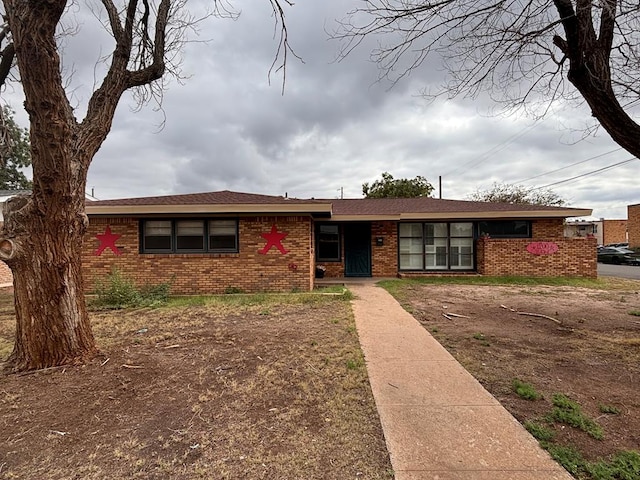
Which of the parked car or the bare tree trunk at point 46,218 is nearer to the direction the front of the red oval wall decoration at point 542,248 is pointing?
the bare tree trunk

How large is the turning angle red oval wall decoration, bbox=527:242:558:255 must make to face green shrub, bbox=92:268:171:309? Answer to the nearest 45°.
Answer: approximately 45° to its right

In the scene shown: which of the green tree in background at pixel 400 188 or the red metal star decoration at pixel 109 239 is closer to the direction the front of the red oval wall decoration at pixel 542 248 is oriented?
the red metal star decoration

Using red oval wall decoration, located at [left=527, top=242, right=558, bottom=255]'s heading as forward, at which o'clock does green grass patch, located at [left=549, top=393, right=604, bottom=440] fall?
The green grass patch is roughly at 12 o'clock from the red oval wall decoration.

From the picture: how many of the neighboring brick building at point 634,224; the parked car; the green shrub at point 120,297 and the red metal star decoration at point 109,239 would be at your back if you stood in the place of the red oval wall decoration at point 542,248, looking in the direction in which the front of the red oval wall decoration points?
2

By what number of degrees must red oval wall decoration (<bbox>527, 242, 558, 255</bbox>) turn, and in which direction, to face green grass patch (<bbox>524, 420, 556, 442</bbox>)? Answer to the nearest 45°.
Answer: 0° — it already faces it

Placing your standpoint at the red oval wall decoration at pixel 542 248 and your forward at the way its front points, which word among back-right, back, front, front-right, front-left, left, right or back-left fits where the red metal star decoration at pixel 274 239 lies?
front-right

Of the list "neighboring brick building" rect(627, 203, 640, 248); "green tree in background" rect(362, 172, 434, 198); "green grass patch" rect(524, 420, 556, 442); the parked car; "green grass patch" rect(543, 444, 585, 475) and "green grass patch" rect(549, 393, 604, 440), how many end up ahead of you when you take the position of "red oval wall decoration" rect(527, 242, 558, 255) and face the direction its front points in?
3

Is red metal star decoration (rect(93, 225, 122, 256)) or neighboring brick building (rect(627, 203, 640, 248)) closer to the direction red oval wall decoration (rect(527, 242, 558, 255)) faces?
the red metal star decoration

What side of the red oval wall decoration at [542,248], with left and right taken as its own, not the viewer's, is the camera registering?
front

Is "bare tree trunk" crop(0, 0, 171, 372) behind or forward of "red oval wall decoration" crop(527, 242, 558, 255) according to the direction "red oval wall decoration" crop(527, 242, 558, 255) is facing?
forward

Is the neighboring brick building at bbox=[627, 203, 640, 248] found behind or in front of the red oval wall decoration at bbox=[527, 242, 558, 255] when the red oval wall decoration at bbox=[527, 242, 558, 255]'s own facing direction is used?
behind

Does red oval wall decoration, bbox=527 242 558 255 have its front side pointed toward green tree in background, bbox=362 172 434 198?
no

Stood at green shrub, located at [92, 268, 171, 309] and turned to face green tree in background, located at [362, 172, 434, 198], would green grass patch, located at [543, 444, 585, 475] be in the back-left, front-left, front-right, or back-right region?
back-right

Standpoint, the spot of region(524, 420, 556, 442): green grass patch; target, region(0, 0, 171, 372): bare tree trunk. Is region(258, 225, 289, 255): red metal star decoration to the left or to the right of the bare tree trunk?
right

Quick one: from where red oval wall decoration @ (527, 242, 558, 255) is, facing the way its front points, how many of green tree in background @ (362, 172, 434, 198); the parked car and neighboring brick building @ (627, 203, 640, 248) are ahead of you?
0

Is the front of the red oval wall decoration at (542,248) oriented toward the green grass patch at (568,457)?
yes

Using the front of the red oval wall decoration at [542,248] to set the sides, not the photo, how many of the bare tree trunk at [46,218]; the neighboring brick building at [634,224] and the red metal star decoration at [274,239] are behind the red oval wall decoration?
1

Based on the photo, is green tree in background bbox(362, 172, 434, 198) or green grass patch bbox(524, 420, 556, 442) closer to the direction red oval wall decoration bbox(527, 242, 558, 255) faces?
the green grass patch
